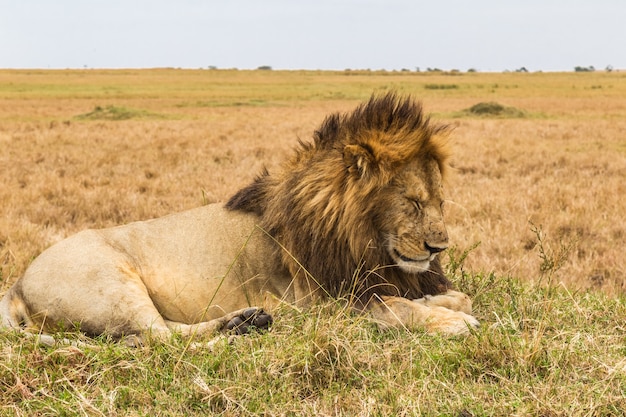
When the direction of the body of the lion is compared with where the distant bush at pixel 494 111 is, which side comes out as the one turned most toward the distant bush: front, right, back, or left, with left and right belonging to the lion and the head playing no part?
left

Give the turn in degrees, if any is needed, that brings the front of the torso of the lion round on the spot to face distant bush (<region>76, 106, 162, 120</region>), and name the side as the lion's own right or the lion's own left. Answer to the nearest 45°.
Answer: approximately 90° to the lion's own left

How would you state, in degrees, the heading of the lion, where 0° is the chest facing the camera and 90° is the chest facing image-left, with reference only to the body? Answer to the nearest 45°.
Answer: approximately 270°

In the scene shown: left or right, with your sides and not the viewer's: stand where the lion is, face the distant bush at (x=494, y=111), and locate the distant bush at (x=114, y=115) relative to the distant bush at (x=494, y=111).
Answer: left
